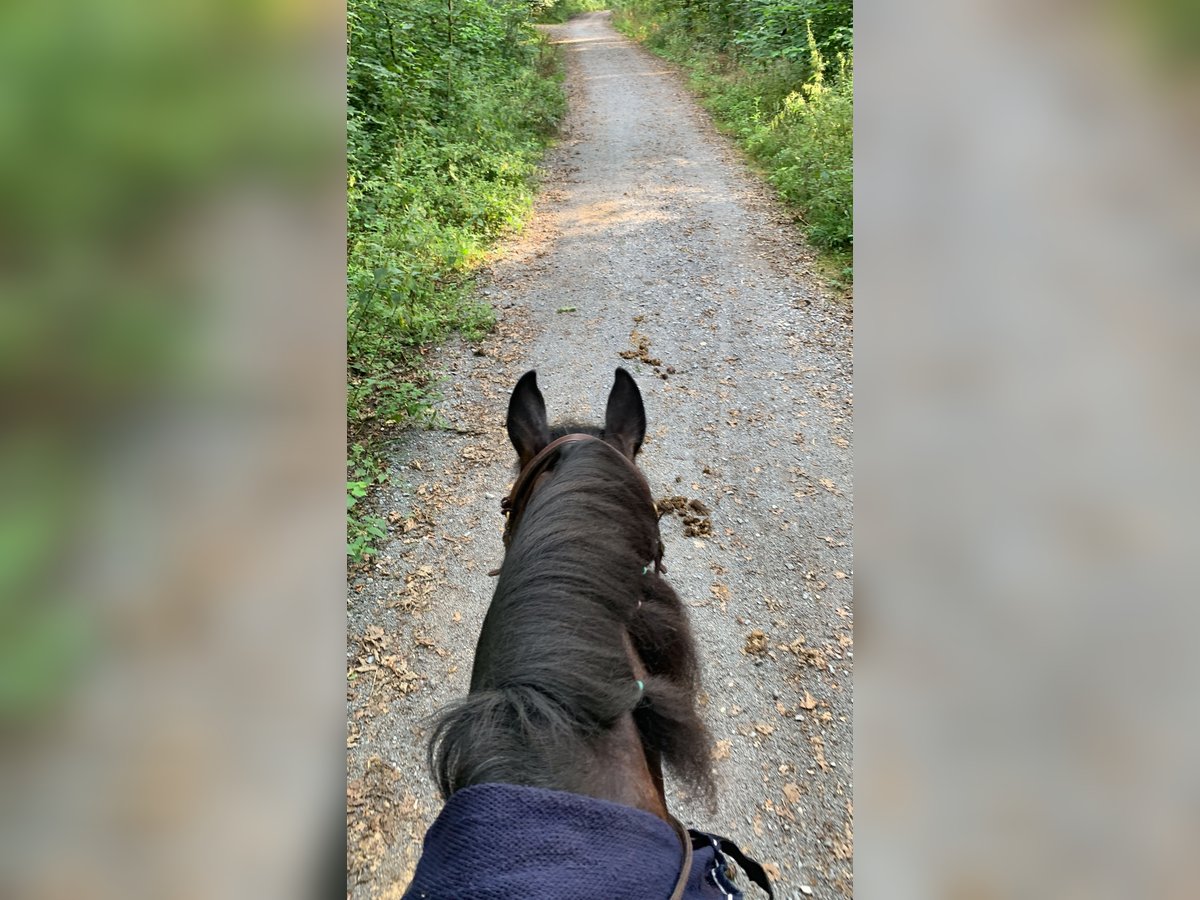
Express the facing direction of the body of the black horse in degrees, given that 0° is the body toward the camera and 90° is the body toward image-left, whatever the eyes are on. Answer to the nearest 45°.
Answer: approximately 180°
